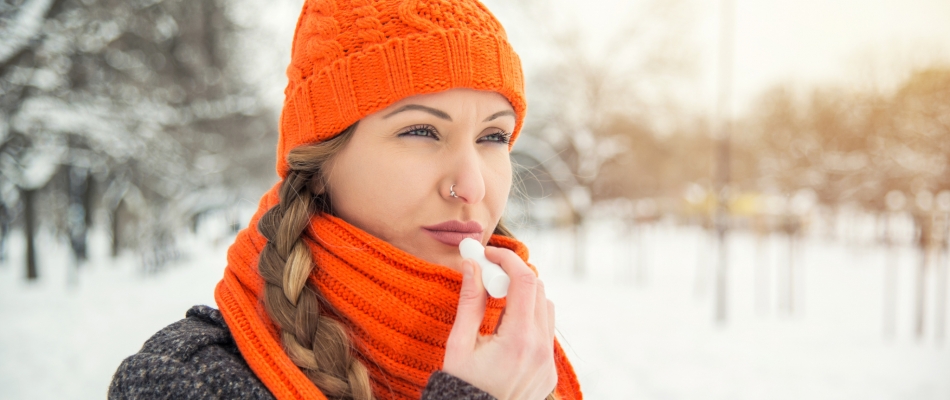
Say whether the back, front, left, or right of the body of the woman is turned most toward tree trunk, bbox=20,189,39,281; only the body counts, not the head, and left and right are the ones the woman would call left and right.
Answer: back

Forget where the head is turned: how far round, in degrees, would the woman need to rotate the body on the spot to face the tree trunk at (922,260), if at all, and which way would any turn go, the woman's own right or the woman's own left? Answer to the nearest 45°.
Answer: approximately 90° to the woman's own left

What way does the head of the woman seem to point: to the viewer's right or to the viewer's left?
to the viewer's right

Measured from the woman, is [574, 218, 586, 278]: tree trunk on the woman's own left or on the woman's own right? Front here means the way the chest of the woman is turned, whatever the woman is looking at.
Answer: on the woman's own left

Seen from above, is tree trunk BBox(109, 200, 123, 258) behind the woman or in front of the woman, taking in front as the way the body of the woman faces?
behind

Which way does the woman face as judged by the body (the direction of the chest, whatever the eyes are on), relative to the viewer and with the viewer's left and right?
facing the viewer and to the right of the viewer

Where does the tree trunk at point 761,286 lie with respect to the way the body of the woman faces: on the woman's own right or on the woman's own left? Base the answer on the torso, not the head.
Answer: on the woman's own left
